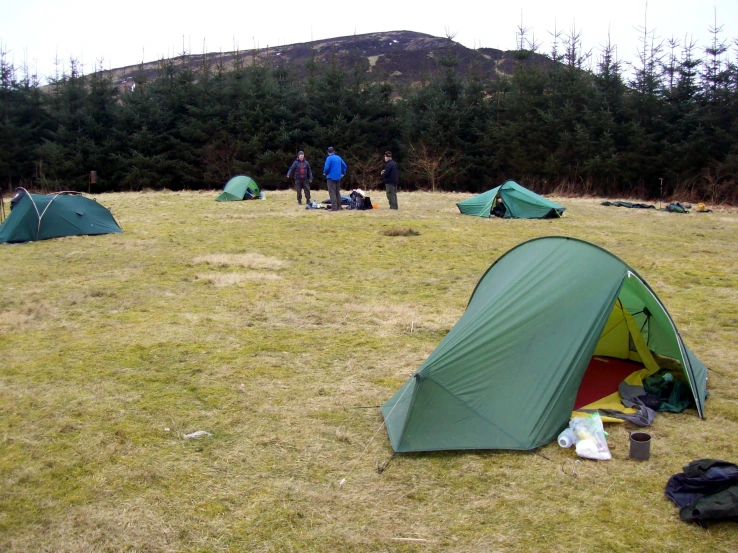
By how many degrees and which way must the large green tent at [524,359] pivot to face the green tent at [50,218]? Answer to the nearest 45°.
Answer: approximately 180°

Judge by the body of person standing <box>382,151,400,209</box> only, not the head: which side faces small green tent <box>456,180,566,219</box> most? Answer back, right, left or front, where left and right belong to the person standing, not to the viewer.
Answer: back

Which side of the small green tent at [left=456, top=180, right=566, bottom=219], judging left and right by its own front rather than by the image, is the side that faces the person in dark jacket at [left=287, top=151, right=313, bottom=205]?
right

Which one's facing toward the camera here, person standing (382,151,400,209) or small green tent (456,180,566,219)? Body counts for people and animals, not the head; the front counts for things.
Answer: the small green tent

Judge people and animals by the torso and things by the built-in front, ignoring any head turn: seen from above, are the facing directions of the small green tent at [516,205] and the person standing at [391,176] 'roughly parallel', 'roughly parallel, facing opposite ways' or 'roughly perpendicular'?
roughly perpendicular

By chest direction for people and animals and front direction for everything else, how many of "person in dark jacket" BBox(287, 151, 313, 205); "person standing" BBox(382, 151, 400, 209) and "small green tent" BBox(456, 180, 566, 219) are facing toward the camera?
2

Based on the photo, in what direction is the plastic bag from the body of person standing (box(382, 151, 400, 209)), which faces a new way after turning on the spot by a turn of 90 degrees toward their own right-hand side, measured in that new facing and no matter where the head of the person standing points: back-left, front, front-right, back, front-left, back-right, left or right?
back

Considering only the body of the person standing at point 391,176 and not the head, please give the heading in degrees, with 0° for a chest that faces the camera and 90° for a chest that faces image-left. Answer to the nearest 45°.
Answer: approximately 90°

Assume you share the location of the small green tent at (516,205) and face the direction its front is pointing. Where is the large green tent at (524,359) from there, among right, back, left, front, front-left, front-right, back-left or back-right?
front

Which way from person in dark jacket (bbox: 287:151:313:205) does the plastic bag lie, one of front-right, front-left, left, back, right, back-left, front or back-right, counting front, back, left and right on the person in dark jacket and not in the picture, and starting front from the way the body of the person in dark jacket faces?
front

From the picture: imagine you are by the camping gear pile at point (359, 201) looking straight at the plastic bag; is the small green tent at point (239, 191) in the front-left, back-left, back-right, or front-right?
back-right

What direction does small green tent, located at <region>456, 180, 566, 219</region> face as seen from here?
toward the camera

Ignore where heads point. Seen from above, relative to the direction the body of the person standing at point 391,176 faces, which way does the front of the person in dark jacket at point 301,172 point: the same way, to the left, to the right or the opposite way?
to the left

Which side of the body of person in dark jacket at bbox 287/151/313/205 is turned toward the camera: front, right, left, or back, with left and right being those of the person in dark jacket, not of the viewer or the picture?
front
